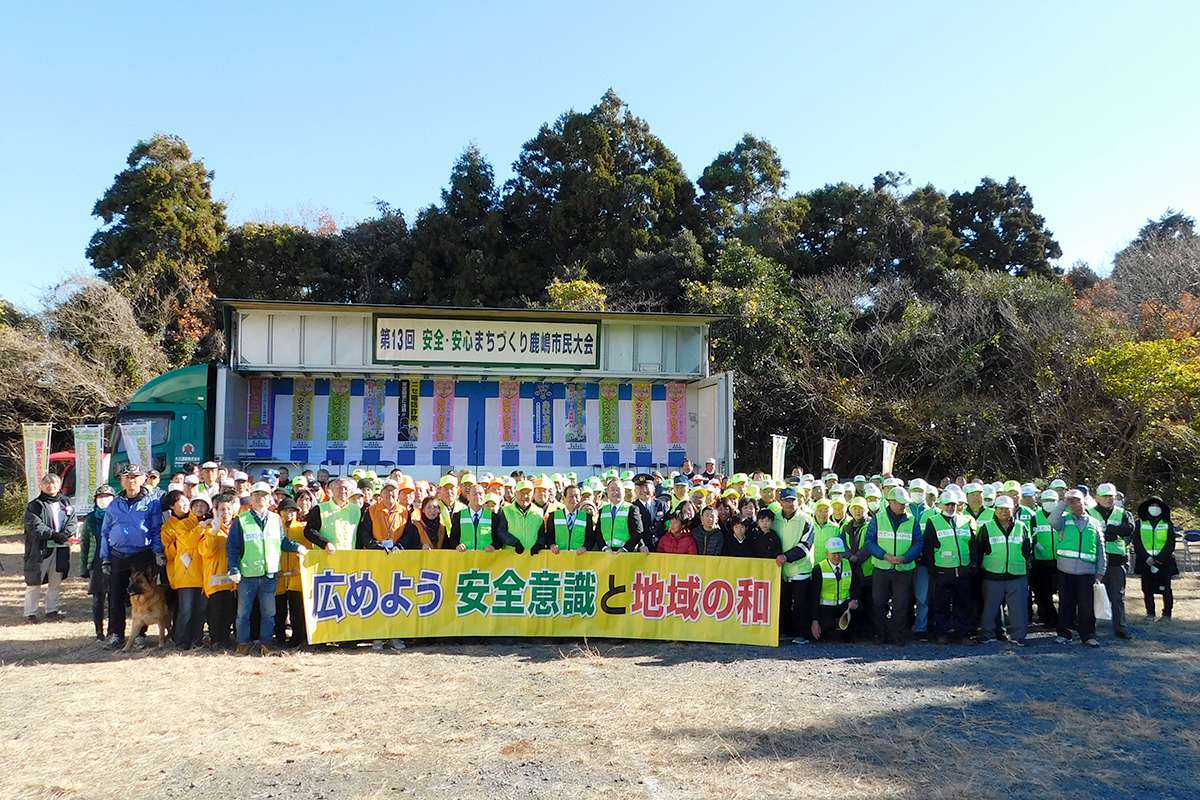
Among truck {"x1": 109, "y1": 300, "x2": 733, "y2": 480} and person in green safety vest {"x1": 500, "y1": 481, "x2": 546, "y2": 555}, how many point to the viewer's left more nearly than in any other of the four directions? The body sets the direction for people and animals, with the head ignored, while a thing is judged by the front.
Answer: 1

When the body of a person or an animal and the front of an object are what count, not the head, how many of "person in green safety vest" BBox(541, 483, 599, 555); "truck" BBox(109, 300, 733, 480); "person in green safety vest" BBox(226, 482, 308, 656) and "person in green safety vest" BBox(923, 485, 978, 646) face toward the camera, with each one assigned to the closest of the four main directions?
3

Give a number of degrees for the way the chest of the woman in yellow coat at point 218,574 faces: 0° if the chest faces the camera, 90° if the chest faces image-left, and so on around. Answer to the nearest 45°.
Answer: approximately 315°

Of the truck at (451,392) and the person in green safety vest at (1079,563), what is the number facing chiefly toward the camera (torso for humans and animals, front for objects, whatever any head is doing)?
1

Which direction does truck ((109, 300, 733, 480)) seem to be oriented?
to the viewer's left

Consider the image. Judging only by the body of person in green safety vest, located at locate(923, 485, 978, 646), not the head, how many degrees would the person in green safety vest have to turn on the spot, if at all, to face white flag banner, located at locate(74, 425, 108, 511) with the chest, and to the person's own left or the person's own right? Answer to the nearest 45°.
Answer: approximately 90° to the person's own right

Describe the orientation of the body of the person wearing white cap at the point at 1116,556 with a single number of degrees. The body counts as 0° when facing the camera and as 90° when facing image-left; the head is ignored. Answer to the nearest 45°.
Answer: approximately 0°
